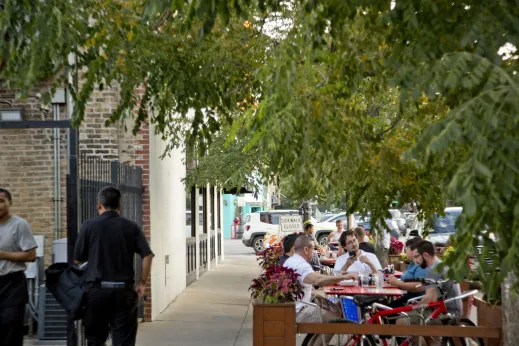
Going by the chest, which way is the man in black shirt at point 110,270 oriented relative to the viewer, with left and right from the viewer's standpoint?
facing away from the viewer

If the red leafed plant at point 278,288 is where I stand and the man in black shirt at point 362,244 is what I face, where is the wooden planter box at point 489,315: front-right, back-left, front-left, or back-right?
front-right

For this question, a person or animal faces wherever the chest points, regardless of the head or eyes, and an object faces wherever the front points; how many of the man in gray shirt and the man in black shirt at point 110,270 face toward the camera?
1

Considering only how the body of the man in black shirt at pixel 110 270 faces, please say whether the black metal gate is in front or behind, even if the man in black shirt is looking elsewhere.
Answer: in front

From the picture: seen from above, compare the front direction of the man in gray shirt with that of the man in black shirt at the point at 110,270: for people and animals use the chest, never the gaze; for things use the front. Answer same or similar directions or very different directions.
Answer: very different directions

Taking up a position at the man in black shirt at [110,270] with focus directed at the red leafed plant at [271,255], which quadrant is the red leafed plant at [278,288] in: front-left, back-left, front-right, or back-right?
front-right

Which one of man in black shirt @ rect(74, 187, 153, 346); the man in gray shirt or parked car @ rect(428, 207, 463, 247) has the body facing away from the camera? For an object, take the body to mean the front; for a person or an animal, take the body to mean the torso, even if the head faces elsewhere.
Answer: the man in black shirt

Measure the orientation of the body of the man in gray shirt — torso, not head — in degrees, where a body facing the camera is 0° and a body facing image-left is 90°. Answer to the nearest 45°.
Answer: approximately 0°

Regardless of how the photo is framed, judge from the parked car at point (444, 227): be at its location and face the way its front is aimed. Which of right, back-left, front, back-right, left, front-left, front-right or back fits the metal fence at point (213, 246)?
front-right

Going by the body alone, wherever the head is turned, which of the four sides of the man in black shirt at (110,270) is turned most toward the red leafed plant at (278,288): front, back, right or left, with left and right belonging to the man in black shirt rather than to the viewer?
right

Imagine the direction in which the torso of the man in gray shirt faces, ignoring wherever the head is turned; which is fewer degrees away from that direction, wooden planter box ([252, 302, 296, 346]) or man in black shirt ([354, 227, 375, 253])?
the wooden planter box

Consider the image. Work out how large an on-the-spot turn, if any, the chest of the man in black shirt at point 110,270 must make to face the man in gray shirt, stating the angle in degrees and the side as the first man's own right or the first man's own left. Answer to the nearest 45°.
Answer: approximately 90° to the first man's own left
